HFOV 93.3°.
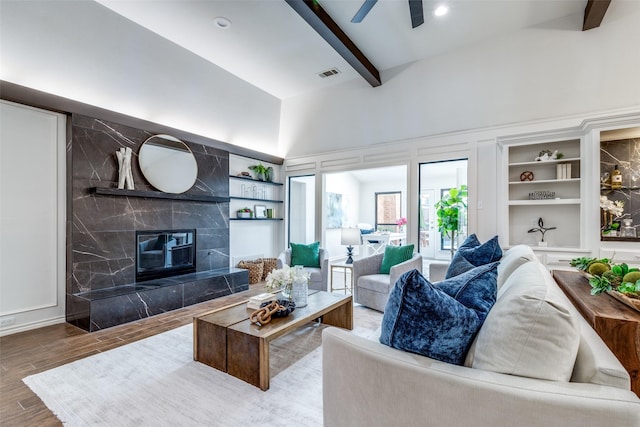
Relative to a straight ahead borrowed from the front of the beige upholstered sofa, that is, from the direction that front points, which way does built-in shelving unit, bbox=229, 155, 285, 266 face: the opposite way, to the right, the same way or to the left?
the opposite way

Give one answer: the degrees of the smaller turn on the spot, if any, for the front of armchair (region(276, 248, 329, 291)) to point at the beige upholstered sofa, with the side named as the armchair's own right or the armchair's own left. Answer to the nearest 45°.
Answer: approximately 45° to the armchair's own left

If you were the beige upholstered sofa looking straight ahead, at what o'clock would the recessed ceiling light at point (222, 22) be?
The recessed ceiling light is roughly at 1 o'clock from the beige upholstered sofa.

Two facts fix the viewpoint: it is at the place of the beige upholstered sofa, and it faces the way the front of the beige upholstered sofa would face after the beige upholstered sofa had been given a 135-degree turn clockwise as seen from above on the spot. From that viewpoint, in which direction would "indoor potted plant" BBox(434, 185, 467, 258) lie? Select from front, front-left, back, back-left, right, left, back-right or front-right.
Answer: front-left

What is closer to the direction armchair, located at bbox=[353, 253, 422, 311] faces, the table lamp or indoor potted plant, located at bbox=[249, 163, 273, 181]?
the indoor potted plant

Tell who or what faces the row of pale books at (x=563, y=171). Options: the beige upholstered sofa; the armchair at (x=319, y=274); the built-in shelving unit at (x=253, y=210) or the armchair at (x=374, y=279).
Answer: the built-in shelving unit

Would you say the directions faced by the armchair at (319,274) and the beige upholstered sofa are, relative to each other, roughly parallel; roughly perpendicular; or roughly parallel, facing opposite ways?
roughly perpendicular

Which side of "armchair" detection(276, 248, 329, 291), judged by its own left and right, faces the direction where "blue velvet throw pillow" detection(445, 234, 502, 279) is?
left

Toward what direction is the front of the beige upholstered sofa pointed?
to the viewer's left

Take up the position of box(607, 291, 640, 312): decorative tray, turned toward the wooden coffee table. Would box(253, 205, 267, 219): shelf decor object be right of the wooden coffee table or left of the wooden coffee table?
right

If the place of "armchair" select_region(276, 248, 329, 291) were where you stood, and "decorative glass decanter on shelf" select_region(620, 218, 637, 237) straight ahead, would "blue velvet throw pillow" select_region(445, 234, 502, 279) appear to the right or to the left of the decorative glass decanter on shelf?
right
